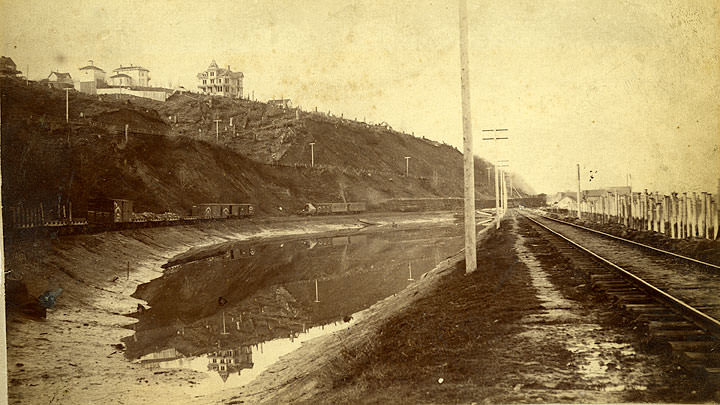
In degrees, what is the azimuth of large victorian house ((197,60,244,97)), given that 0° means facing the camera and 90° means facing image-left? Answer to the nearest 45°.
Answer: approximately 45°

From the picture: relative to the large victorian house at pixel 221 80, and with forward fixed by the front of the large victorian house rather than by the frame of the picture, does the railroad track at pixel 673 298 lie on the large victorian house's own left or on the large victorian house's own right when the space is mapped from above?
on the large victorian house's own left

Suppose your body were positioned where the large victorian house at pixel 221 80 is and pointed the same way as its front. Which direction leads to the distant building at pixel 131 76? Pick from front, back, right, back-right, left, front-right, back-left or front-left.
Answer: right

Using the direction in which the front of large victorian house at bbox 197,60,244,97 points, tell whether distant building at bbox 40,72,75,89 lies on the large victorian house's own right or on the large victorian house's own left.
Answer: on the large victorian house's own right

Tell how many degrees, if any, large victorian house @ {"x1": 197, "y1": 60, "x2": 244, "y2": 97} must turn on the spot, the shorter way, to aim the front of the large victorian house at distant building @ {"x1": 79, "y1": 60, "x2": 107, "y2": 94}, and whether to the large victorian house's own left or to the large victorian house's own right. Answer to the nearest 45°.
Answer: approximately 45° to the large victorian house's own right
